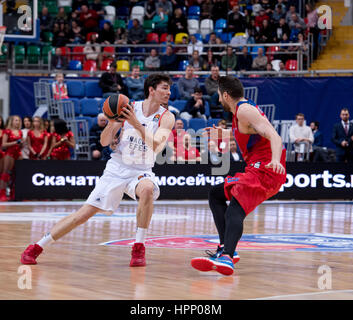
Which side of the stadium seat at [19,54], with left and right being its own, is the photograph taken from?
front

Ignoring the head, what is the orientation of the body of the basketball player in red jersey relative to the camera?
to the viewer's left

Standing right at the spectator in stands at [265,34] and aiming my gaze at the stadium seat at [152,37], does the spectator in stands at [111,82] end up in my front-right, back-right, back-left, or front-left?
front-left

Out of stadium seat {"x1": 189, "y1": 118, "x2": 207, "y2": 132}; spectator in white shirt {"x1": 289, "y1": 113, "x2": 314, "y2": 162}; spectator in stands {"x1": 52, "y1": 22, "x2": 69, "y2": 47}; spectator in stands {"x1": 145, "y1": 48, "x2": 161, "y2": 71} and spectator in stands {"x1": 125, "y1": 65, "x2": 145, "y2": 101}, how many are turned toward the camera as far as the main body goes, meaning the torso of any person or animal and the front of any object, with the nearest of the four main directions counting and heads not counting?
5

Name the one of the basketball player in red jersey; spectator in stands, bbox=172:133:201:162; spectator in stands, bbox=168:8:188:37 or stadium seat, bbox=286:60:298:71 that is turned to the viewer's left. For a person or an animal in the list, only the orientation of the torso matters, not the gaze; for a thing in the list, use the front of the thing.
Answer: the basketball player in red jersey

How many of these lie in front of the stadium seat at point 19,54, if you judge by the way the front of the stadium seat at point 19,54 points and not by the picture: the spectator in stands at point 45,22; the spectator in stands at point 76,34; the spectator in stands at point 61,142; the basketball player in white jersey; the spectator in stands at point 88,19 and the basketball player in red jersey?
3

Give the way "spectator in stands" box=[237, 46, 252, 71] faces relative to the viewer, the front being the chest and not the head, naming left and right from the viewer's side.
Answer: facing the viewer

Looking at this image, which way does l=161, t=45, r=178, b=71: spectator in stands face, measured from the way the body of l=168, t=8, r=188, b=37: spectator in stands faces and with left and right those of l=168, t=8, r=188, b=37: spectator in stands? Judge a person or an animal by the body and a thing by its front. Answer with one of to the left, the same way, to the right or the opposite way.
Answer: the same way

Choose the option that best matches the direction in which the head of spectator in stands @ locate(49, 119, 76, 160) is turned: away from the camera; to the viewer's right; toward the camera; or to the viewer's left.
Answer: toward the camera

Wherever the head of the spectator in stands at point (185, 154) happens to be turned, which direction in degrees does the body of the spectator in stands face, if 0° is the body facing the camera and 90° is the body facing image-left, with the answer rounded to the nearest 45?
approximately 0°

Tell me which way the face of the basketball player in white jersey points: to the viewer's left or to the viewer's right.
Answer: to the viewer's right

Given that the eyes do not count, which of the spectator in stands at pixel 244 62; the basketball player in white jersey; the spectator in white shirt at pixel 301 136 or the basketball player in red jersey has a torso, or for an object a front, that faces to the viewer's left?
the basketball player in red jersey

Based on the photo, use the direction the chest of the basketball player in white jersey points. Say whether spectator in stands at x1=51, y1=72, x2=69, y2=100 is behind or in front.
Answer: behind

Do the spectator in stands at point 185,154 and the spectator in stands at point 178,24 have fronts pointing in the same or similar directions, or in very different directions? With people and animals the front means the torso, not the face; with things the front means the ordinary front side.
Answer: same or similar directions

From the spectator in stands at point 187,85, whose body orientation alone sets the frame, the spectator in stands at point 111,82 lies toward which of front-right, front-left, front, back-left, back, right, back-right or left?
right

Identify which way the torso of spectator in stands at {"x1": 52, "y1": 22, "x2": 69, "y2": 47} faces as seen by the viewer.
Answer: toward the camera

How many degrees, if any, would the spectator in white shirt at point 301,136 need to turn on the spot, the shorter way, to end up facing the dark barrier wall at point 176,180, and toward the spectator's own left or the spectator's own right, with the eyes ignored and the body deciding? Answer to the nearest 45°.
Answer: approximately 45° to the spectator's own right
